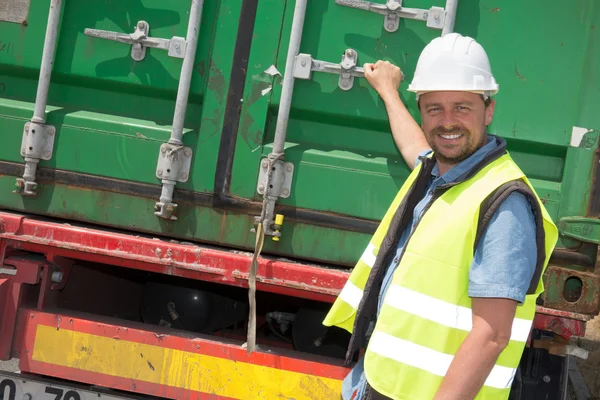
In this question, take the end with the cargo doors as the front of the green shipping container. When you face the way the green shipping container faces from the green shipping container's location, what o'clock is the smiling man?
The smiling man is roughly at 11 o'clock from the green shipping container.

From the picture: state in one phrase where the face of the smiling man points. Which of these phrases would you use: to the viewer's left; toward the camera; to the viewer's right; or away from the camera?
toward the camera

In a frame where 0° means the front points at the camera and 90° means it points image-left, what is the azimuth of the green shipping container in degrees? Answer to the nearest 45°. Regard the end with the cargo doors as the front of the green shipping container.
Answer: approximately 0°

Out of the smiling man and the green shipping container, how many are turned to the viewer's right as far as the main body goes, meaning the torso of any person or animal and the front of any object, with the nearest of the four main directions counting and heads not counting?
0
